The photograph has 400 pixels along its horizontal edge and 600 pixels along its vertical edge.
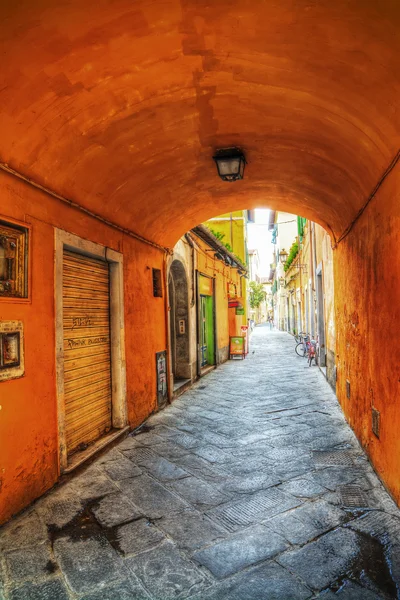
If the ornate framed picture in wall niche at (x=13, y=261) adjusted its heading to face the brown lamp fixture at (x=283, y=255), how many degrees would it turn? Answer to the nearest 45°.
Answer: approximately 90° to its left

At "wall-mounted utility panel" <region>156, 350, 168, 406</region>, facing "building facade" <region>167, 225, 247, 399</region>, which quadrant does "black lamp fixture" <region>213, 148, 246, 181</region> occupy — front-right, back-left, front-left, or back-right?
back-right

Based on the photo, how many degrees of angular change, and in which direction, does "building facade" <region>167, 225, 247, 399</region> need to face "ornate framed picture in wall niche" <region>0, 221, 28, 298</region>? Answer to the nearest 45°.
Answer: approximately 90° to its right

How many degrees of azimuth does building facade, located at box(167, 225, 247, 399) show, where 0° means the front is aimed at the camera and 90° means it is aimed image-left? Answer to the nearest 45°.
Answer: approximately 270°

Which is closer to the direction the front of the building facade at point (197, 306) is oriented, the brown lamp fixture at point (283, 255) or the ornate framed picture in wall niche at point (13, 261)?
the brown lamp fixture

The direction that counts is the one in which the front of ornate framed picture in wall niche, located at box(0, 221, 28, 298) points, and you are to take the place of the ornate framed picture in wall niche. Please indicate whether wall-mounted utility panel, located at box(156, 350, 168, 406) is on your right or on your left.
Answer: on your left

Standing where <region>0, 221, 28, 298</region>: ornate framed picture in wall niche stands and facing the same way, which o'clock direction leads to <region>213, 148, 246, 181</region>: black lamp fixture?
The black lamp fixture is roughly at 10 o'clock from the ornate framed picture in wall niche.

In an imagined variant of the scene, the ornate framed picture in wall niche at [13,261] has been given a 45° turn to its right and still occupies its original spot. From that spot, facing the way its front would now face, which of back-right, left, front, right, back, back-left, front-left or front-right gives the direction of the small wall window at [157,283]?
back-left

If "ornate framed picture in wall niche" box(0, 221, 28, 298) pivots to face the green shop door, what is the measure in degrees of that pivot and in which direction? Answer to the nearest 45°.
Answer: approximately 90° to its left

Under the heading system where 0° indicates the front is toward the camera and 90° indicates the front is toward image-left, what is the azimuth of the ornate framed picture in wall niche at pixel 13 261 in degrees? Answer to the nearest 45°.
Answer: approximately 315°

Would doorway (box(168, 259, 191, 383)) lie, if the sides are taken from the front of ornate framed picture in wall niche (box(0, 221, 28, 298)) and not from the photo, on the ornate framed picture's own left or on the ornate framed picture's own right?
on the ornate framed picture's own left
